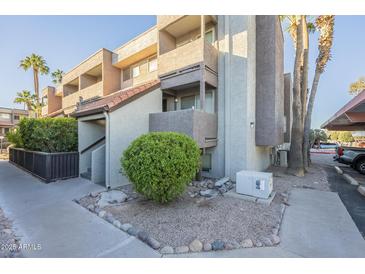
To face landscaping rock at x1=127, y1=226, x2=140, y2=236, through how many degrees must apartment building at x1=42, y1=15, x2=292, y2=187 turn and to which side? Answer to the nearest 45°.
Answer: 0° — it already faces it

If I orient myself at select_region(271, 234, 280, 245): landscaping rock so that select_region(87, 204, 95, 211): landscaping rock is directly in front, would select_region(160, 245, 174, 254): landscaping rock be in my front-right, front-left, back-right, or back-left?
front-left

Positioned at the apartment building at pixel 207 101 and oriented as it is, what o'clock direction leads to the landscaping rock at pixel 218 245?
The landscaping rock is roughly at 11 o'clock from the apartment building.

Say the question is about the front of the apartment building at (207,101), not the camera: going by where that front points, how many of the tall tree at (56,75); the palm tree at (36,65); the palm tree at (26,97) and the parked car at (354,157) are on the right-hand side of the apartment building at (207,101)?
3

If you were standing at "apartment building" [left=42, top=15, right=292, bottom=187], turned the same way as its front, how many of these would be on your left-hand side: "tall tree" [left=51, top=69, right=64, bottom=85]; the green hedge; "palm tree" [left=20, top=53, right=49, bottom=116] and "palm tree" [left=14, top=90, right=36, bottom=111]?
0

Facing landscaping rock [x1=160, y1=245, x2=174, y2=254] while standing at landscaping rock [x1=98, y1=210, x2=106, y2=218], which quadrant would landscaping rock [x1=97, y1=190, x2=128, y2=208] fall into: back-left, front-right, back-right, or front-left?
back-left

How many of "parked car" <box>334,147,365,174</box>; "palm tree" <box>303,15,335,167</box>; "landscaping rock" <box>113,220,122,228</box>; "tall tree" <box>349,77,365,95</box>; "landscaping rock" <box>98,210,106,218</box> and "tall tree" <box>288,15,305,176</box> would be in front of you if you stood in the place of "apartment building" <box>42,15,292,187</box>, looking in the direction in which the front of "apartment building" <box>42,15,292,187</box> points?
2

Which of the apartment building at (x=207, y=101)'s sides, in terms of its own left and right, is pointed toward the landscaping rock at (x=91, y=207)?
front

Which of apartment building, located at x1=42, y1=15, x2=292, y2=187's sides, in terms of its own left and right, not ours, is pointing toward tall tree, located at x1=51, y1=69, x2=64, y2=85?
right

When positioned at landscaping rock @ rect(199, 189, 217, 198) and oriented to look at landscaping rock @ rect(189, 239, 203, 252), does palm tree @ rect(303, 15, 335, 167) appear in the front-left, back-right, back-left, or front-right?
back-left

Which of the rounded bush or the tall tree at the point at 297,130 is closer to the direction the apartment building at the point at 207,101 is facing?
the rounded bush

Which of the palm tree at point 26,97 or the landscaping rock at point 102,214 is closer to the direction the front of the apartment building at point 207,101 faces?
the landscaping rock

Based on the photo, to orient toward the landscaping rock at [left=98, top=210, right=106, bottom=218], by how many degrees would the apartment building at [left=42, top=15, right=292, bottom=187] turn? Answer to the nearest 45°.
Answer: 0° — it already faces it

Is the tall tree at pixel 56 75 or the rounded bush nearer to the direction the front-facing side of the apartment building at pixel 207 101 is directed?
the rounded bush

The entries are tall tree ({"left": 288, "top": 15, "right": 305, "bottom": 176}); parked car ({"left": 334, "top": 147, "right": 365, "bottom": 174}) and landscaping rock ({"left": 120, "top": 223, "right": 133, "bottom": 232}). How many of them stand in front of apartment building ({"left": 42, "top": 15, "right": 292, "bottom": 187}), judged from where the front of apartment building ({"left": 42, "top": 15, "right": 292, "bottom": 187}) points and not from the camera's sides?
1

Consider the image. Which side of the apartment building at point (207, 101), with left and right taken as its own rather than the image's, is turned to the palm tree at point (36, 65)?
right

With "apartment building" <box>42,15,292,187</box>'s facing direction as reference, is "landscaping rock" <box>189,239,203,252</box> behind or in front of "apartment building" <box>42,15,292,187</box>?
in front

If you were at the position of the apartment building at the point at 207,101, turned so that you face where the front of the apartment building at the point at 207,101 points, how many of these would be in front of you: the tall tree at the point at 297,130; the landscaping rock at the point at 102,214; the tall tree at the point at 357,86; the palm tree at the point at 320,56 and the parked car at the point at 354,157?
1

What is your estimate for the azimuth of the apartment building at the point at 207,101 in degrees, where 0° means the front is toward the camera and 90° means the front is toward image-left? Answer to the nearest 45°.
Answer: approximately 45°

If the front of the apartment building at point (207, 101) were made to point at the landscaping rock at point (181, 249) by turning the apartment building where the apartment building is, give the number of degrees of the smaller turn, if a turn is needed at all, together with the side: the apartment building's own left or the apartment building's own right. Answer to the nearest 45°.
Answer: approximately 45° to the apartment building's own left

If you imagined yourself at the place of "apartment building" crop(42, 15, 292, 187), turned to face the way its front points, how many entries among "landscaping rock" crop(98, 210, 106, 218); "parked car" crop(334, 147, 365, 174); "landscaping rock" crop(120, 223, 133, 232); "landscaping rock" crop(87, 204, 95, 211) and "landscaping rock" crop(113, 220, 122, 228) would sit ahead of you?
4
